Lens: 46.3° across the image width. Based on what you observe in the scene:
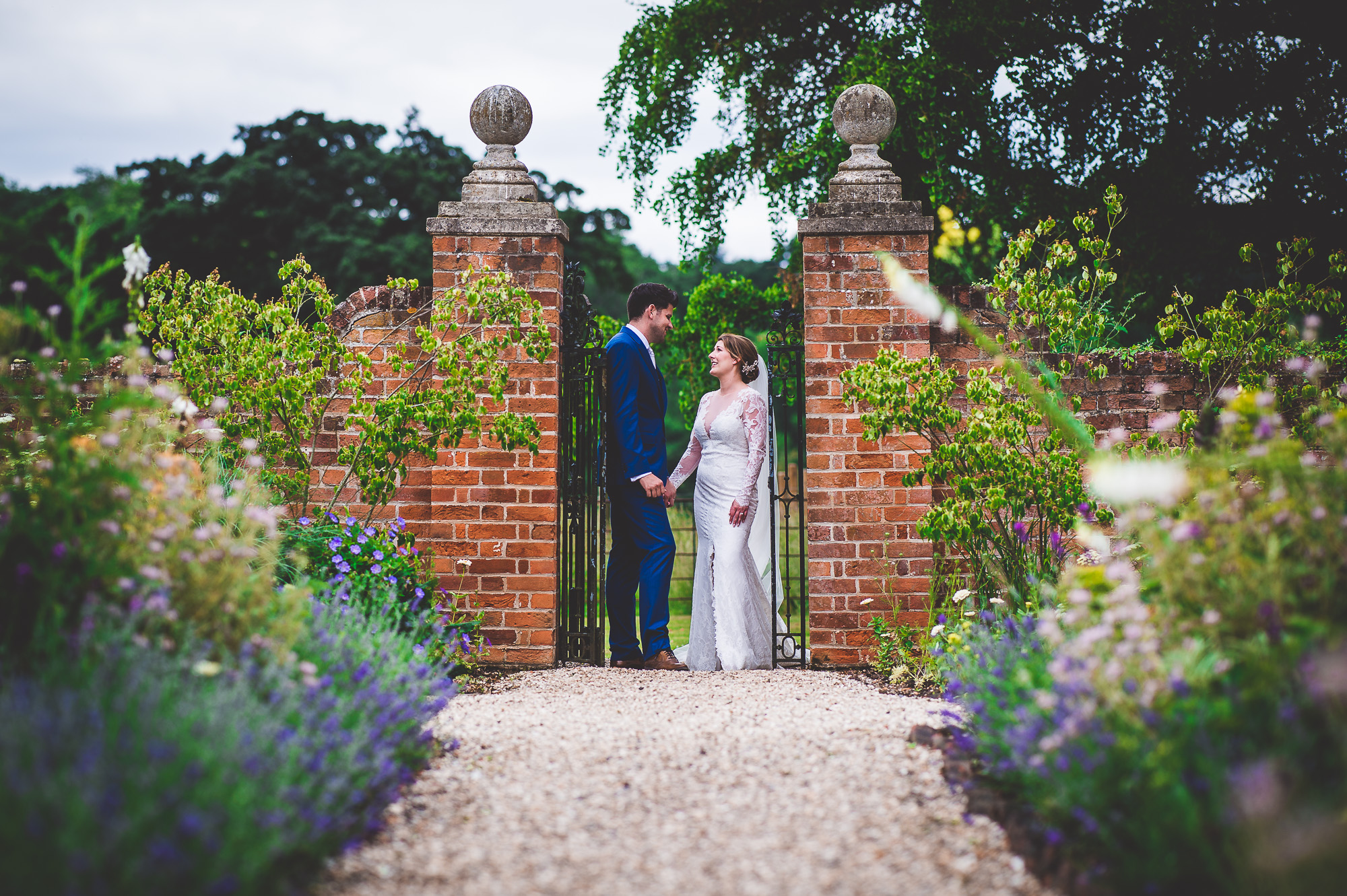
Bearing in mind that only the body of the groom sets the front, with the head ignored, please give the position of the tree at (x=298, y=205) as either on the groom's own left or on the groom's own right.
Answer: on the groom's own left

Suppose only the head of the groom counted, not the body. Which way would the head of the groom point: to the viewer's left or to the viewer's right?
to the viewer's right

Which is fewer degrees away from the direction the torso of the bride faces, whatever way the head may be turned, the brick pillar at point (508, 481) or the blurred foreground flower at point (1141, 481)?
the brick pillar

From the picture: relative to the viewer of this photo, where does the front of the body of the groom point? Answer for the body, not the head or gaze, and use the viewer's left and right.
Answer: facing to the right of the viewer

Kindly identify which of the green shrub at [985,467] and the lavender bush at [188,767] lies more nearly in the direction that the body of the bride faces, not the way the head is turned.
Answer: the lavender bush

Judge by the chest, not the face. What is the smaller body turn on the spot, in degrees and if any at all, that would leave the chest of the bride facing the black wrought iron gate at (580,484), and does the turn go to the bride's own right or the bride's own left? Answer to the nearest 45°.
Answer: approximately 45° to the bride's own right

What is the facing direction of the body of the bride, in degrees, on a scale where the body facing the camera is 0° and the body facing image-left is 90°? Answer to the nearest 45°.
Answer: approximately 45°

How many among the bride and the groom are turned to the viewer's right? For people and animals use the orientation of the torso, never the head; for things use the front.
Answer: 1

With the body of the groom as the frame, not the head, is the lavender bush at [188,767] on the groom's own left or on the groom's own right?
on the groom's own right
